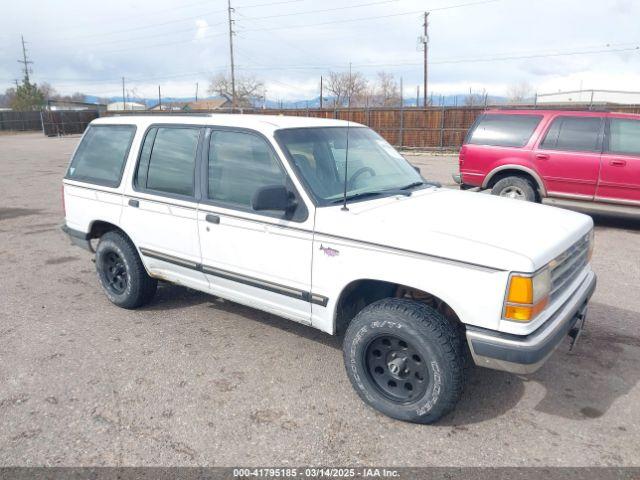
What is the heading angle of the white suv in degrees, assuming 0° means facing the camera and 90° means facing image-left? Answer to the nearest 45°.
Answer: approximately 315°

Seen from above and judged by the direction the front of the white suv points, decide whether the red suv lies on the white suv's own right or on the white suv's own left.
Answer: on the white suv's own left
